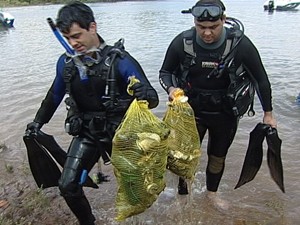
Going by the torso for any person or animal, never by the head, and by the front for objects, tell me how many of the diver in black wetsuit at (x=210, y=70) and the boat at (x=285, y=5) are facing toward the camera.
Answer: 1

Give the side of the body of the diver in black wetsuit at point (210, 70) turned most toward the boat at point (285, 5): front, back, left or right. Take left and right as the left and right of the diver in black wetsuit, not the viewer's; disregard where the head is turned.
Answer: back

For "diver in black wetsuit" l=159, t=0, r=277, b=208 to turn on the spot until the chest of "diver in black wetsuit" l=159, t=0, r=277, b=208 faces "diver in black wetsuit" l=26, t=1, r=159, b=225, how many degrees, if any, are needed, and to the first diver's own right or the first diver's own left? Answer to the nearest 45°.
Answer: approximately 45° to the first diver's own right

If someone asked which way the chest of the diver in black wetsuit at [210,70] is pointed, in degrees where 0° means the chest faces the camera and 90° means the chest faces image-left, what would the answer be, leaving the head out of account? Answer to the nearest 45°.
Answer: approximately 0°

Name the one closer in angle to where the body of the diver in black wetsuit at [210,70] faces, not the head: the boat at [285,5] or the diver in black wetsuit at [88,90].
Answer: the diver in black wetsuit

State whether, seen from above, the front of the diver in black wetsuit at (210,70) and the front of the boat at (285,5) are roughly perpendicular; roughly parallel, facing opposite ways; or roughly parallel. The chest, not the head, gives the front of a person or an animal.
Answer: roughly perpendicular

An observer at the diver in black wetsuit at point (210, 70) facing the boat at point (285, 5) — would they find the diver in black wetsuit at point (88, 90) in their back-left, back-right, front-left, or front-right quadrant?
back-left

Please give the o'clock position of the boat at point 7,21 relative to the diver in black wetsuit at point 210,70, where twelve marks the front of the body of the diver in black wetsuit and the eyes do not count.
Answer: The boat is roughly at 5 o'clock from the diver in black wetsuit.
